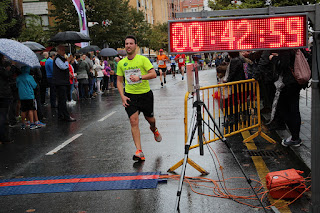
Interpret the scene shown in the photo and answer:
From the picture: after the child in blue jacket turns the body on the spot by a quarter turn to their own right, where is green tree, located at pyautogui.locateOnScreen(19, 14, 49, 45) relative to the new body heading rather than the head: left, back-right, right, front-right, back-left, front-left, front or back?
back-left

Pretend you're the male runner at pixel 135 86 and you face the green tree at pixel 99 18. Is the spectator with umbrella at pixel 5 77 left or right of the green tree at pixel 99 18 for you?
left

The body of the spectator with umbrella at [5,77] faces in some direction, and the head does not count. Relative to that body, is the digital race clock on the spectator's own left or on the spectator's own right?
on the spectator's own right

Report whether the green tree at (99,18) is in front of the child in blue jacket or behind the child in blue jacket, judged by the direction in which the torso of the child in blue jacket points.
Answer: in front

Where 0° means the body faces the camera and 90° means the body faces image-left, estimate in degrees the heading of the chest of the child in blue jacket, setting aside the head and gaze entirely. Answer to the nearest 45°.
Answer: approximately 225°

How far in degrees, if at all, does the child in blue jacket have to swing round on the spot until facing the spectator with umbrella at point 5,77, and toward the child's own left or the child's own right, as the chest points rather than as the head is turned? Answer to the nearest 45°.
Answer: approximately 135° to the child's own right

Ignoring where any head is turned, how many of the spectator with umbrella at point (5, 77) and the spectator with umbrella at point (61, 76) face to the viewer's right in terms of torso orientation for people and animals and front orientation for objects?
2

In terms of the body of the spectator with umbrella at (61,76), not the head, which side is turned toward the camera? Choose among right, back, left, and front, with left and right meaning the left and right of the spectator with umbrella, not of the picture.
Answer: right

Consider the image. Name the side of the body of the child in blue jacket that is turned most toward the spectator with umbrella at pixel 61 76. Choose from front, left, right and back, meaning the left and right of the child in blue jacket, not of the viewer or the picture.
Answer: front

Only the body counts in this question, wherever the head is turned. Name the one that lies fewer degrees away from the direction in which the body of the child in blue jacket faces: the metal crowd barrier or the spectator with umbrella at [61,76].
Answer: the spectator with umbrella

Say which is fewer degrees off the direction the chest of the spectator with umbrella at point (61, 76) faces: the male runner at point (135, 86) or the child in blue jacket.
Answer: the male runner

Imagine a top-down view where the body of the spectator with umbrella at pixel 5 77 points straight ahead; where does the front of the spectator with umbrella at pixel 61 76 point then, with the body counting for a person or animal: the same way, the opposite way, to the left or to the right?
the same way

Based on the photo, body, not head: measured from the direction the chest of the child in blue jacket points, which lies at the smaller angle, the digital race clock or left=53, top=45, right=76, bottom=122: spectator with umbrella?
the spectator with umbrella

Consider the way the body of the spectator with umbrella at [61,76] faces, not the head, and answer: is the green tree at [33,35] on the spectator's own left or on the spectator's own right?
on the spectator's own left

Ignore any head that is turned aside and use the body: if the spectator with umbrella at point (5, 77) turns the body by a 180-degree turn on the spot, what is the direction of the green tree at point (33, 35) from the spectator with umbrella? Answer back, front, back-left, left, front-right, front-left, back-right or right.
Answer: right

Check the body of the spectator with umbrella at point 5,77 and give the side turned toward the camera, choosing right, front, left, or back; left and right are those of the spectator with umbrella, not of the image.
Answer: right
